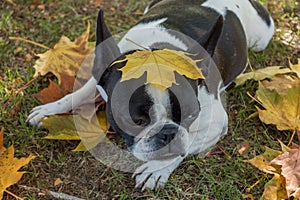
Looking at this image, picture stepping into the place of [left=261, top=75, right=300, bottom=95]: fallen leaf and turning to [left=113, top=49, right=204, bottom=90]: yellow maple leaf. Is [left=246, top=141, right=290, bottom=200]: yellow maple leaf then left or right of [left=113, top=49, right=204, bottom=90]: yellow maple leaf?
left

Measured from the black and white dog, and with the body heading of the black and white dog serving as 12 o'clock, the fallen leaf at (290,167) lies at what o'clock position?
The fallen leaf is roughly at 9 o'clock from the black and white dog.

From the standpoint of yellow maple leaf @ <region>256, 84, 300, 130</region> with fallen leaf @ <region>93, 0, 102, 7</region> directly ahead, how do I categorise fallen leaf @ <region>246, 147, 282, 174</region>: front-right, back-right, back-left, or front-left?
back-left

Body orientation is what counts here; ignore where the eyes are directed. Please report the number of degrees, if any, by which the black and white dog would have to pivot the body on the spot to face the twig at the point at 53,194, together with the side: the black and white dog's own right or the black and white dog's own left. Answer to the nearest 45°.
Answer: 0° — it already faces it

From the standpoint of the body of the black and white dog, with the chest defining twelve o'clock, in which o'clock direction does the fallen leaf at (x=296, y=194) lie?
The fallen leaf is roughly at 9 o'clock from the black and white dog.

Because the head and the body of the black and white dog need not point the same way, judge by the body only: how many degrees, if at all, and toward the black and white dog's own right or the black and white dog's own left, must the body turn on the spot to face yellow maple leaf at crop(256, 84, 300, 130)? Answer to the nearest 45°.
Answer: approximately 135° to the black and white dog's own left

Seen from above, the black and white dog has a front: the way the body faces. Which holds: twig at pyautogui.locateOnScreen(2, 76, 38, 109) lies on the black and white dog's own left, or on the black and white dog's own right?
on the black and white dog's own right

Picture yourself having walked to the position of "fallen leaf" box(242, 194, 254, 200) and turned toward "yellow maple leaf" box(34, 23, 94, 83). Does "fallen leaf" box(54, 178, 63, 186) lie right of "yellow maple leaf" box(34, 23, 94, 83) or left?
left

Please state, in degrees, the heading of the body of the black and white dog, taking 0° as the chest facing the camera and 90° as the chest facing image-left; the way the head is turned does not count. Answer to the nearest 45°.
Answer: approximately 45°

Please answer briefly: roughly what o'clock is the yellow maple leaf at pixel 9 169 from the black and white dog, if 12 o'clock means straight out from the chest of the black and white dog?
The yellow maple leaf is roughly at 1 o'clock from the black and white dog.

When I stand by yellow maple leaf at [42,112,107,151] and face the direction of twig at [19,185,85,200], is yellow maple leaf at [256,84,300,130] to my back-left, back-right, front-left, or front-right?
back-left

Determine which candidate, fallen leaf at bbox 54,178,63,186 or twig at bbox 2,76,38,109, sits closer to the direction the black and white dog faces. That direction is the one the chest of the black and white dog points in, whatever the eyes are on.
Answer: the fallen leaf

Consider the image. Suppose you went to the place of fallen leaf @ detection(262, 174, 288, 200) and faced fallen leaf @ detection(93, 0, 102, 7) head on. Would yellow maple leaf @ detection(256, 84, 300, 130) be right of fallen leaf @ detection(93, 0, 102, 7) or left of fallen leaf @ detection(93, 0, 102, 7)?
right

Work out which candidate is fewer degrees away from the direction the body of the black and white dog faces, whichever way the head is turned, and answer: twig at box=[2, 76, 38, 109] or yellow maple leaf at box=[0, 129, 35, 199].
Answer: the yellow maple leaf

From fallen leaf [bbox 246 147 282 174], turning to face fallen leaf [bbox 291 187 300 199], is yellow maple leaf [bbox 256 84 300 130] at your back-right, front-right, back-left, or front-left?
back-left

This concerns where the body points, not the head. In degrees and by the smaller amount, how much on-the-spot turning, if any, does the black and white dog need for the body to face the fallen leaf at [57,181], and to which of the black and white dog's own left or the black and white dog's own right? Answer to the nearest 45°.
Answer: approximately 45° to the black and white dog's own right
